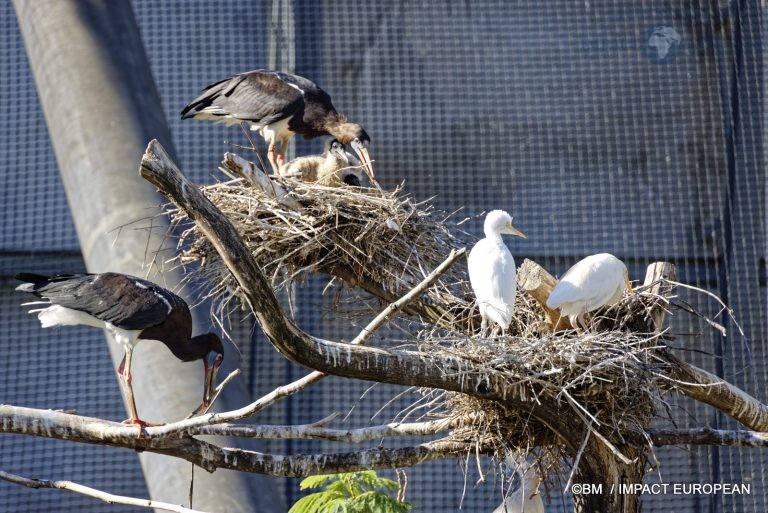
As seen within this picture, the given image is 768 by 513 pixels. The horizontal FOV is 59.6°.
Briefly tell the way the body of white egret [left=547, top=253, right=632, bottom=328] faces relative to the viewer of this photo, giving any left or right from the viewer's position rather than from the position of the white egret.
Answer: facing to the right of the viewer

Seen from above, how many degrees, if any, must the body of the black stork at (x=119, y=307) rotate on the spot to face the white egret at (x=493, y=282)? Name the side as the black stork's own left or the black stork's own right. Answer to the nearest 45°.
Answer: approximately 45° to the black stork's own right

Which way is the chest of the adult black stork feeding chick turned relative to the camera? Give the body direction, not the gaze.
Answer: to the viewer's right

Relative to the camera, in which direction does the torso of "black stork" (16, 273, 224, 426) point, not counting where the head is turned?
to the viewer's right

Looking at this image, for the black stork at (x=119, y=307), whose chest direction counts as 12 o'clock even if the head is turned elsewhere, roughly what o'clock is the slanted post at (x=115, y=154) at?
The slanted post is roughly at 9 o'clock from the black stork.

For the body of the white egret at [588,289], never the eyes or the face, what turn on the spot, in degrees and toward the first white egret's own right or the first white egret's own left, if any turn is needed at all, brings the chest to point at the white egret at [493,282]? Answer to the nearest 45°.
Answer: approximately 135° to the first white egret's own right

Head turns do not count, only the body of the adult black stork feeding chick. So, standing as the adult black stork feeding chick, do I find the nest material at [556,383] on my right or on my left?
on my right

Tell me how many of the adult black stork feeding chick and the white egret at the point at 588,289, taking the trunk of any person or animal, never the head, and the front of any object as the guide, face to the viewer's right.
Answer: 2

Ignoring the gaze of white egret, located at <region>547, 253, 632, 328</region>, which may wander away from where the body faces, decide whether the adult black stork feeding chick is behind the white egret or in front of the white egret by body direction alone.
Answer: behind

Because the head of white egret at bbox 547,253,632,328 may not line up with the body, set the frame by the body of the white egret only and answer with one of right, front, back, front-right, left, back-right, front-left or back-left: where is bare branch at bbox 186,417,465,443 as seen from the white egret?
back-right
